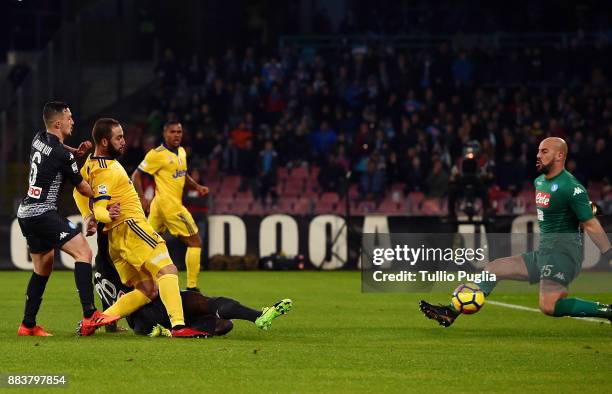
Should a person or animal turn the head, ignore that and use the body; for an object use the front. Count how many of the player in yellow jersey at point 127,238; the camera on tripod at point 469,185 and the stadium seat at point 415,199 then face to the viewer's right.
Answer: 1

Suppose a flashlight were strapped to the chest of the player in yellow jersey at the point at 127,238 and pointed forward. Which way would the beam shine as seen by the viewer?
to the viewer's right

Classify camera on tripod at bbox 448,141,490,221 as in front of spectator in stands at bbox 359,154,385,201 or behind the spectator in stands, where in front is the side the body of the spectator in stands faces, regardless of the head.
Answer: in front

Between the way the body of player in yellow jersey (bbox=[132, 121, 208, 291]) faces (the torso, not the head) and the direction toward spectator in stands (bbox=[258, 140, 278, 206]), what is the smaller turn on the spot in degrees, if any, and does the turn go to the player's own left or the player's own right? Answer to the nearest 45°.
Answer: approximately 135° to the player's own left

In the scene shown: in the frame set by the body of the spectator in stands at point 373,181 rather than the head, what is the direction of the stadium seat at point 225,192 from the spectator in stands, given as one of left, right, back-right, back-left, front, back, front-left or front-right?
right

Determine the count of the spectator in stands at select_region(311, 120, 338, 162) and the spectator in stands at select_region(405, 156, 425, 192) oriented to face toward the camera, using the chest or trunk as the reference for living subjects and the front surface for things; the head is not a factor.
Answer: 2

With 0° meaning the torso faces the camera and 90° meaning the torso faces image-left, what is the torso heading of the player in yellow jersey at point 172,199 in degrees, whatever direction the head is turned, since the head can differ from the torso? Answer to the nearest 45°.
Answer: approximately 315°

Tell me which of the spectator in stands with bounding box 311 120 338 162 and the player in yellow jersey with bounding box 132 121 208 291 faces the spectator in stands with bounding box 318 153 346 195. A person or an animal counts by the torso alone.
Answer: the spectator in stands with bounding box 311 120 338 162

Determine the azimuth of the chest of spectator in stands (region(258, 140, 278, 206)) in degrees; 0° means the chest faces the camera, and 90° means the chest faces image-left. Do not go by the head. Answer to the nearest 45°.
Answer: approximately 0°

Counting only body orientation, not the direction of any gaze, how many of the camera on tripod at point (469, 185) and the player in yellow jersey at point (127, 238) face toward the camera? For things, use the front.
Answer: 1

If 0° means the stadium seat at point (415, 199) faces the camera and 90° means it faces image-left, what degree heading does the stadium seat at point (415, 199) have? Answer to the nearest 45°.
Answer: approximately 0°
